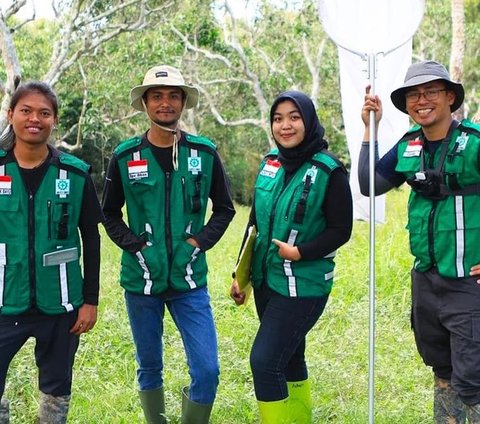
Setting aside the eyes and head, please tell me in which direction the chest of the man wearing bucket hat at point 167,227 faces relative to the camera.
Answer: toward the camera

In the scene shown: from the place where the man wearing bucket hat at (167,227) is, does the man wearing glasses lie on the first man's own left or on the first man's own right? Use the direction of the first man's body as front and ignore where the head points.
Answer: on the first man's own left

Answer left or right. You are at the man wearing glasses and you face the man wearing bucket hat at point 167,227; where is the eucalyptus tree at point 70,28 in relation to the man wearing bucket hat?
right

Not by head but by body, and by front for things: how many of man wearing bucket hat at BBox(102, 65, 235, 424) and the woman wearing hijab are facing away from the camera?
0

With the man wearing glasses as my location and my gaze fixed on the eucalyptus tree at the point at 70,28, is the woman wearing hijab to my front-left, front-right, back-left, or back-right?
front-left

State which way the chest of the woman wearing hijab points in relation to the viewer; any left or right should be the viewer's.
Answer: facing the viewer and to the left of the viewer

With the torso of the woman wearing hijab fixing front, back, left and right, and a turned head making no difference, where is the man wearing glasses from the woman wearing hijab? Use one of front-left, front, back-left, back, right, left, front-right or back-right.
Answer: back-left

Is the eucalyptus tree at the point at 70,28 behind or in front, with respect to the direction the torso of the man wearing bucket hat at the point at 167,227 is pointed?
behind

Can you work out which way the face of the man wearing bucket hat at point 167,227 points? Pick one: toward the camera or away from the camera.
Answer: toward the camera

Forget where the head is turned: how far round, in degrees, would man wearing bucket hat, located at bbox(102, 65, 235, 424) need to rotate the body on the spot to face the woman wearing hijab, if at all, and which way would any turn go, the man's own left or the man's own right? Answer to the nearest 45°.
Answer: approximately 90° to the man's own left

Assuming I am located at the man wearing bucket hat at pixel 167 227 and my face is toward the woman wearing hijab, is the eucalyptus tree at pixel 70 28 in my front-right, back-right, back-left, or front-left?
back-left
